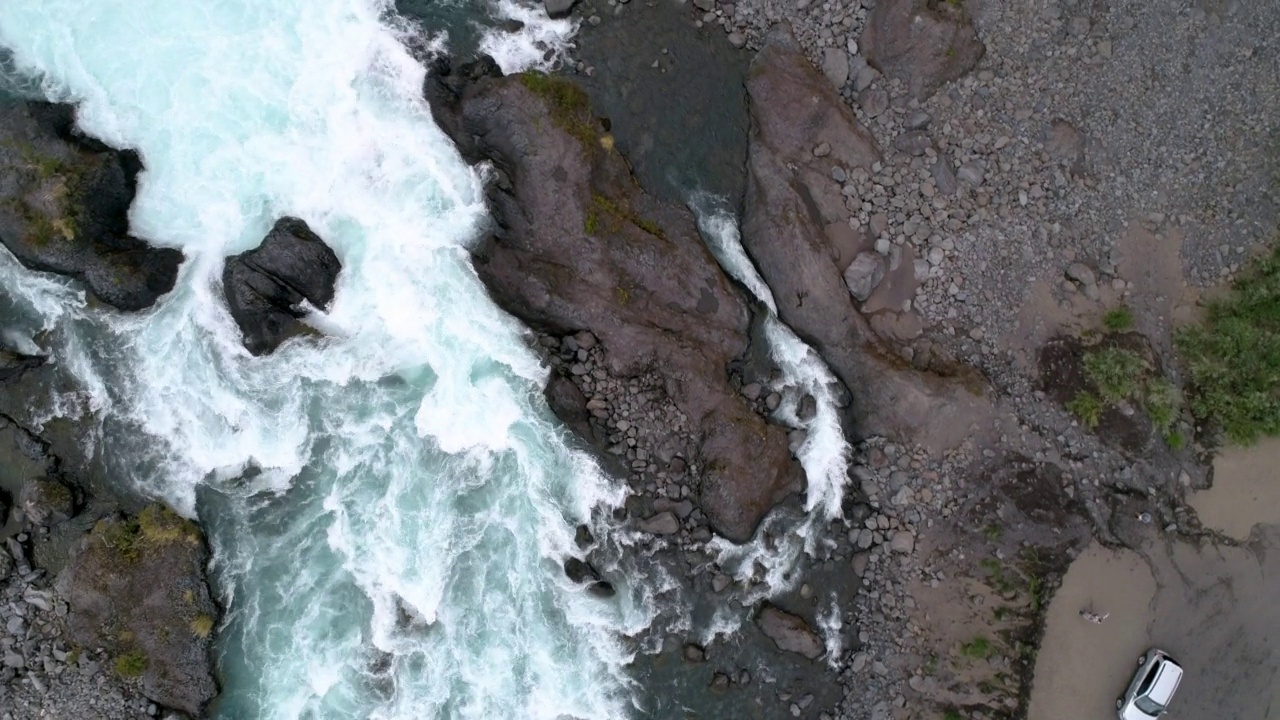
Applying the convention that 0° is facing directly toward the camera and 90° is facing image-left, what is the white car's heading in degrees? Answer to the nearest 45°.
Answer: approximately 45°
